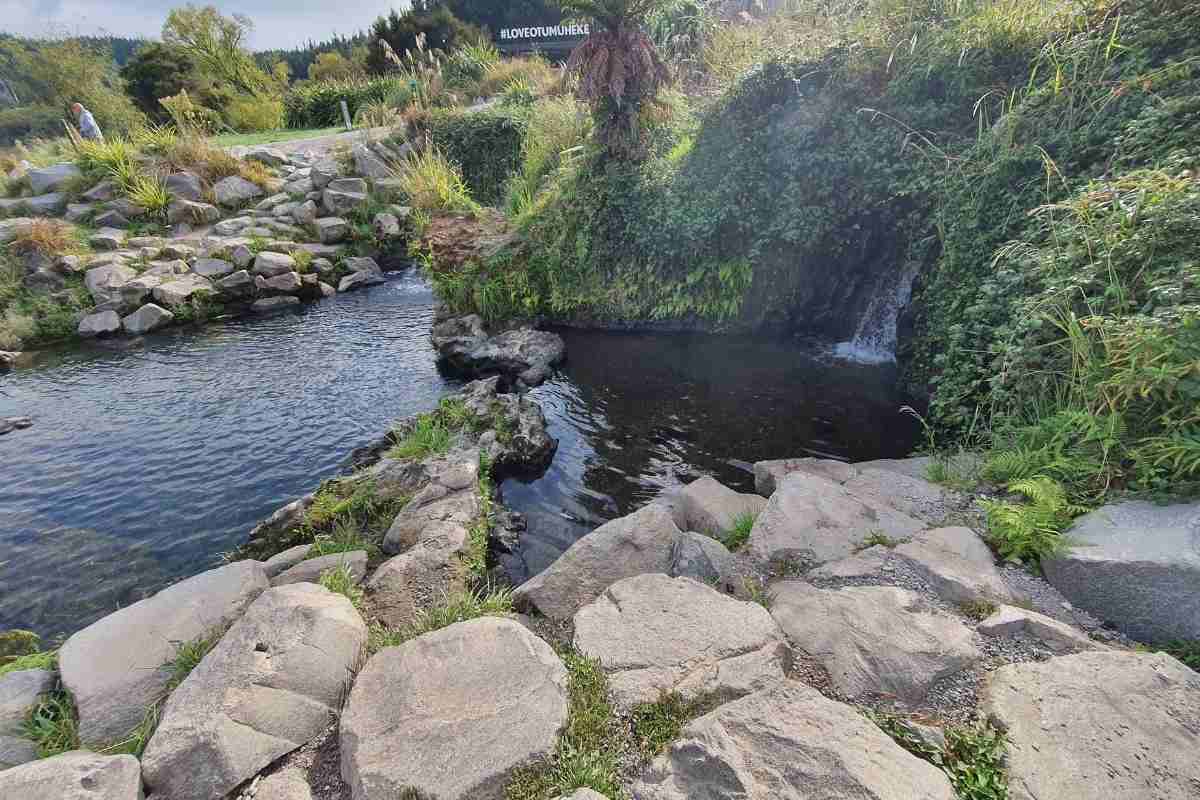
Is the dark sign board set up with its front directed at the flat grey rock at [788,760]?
yes

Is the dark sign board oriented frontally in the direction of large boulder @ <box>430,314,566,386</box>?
yes

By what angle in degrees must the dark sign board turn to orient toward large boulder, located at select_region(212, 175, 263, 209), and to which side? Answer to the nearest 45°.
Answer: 0° — it already faces it

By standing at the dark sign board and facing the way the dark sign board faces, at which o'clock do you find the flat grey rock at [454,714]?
The flat grey rock is roughly at 12 o'clock from the dark sign board.

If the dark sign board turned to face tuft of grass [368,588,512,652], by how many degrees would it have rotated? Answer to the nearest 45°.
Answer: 0° — it already faces it

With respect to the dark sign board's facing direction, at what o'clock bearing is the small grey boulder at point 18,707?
The small grey boulder is roughly at 12 o'clock from the dark sign board.

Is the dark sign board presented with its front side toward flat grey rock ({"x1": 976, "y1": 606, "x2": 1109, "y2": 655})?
yes

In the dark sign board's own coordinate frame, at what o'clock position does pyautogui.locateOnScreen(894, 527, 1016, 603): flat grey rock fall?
The flat grey rock is roughly at 12 o'clock from the dark sign board.

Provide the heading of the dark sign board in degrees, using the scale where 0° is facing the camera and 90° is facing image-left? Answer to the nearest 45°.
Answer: approximately 0°
